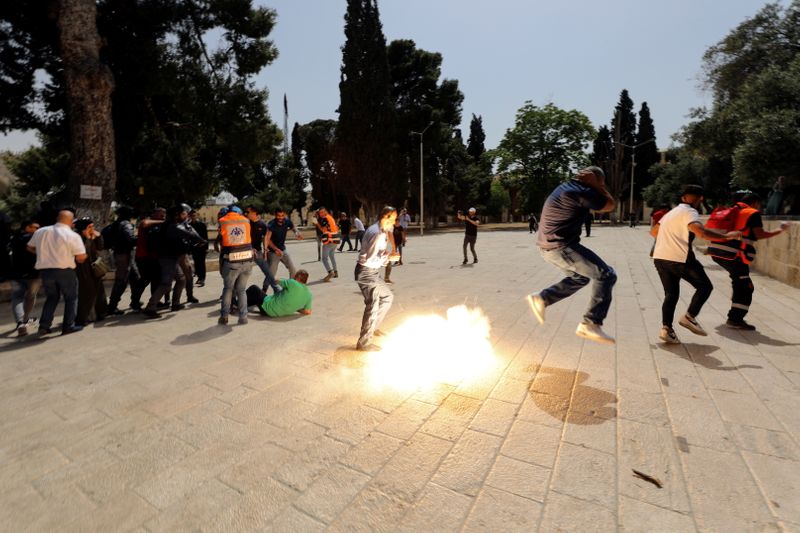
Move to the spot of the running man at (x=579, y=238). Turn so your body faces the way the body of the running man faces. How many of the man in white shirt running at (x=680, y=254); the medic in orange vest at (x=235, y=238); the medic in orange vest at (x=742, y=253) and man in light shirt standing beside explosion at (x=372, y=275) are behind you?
2

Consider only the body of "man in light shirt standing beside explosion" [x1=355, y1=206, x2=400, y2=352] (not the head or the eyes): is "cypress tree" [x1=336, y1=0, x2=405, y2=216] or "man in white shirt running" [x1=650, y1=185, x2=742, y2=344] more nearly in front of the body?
the man in white shirt running

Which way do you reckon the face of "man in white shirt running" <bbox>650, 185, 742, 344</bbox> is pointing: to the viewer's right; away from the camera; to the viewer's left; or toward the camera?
to the viewer's right
